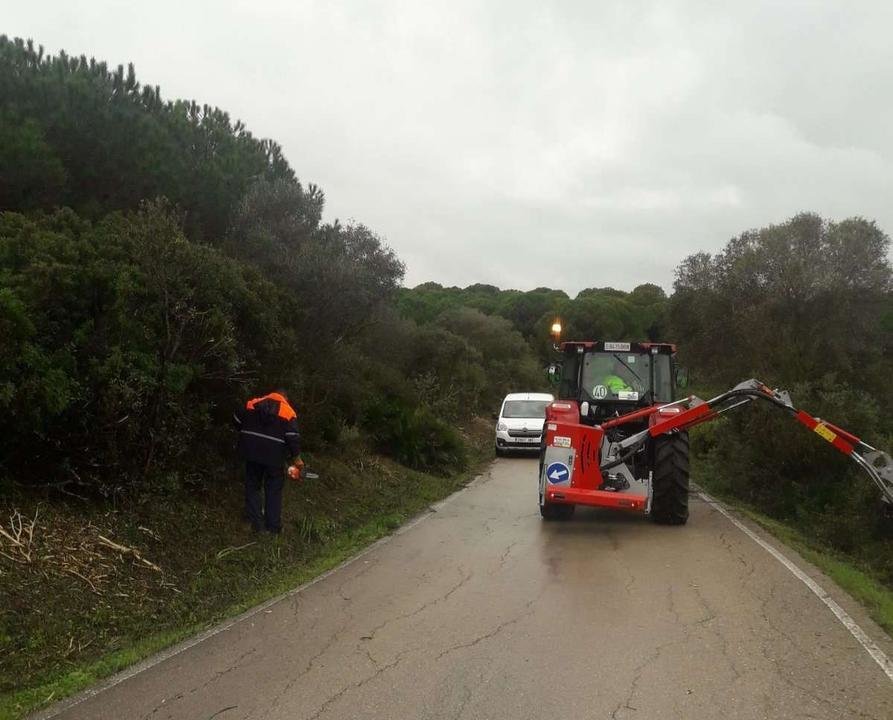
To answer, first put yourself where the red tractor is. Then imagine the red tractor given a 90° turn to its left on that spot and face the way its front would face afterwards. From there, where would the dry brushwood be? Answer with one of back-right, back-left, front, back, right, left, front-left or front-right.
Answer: front-left

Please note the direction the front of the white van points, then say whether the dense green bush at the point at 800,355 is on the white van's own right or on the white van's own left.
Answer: on the white van's own left

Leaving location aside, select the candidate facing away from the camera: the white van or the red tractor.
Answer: the red tractor

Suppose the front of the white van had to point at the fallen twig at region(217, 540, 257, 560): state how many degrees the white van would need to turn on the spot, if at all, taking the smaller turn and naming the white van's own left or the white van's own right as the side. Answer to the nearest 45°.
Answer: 0° — it already faces it

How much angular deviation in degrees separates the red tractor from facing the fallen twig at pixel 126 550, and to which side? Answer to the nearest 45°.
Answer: approximately 135° to its left

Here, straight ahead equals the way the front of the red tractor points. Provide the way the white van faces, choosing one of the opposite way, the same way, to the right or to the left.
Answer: the opposite way

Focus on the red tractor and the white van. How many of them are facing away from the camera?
1

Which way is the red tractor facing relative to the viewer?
away from the camera

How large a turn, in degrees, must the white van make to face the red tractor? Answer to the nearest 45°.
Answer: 0° — it already faces it

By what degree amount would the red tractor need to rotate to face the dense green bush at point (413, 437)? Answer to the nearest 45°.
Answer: approximately 45° to its left

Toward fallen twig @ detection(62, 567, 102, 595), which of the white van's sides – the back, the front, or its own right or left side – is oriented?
front

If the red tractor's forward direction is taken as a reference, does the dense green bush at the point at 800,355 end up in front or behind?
in front

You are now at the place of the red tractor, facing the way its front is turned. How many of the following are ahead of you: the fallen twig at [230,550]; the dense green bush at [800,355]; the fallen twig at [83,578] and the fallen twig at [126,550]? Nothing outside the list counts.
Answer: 1

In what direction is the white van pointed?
toward the camera

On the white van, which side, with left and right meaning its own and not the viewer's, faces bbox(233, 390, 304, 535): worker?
front

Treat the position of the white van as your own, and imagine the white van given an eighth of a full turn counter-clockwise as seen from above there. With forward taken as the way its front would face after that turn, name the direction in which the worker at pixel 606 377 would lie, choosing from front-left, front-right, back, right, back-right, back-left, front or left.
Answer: front-right
